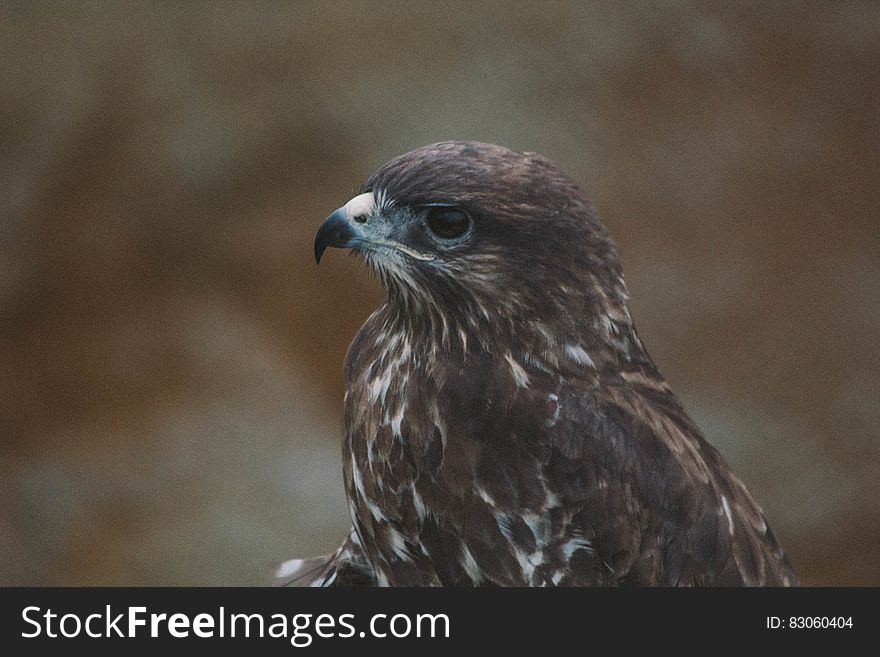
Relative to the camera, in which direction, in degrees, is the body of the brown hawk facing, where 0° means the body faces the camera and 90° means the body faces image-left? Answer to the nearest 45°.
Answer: approximately 90°
